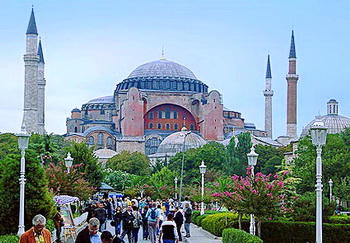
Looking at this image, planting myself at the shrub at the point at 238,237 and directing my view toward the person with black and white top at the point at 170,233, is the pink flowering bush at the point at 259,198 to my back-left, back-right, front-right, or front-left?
back-right

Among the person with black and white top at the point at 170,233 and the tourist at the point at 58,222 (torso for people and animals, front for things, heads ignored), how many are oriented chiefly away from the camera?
1

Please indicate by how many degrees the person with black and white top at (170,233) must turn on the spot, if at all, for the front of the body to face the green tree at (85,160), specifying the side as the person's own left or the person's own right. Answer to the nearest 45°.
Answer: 0° — they already face it

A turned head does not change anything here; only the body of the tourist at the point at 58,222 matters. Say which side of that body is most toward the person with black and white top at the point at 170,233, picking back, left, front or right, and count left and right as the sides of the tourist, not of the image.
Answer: right

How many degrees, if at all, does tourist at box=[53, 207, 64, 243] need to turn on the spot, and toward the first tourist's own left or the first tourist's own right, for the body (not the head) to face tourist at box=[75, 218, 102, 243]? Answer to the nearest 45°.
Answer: approximately 90° to the first tourist's own right

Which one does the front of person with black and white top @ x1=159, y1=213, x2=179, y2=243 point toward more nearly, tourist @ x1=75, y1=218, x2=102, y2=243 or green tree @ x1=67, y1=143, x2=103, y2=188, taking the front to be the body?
the green tree

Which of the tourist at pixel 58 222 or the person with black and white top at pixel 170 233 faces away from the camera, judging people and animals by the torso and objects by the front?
the person with black and white top

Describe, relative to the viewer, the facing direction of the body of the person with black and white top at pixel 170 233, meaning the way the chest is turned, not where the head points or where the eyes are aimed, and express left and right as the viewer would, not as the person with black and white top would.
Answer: facing away from the viewer
